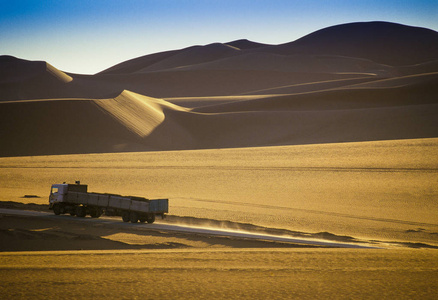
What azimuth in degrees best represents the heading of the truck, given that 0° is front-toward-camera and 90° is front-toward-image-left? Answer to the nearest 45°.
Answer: approximately 135°
